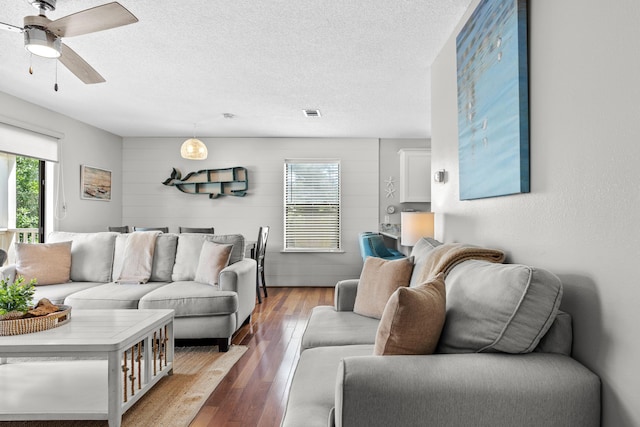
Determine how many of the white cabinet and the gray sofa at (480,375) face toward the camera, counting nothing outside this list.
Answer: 1

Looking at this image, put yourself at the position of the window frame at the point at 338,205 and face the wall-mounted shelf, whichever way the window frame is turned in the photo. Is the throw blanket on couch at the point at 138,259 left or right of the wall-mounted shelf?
left

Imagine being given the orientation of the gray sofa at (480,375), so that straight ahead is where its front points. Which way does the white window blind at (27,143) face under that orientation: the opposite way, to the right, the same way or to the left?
the opposite way

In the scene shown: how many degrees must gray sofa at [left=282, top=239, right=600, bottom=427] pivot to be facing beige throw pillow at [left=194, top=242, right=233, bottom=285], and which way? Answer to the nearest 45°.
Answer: approximately 45° to its right

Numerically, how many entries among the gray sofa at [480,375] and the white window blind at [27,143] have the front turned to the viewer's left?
1

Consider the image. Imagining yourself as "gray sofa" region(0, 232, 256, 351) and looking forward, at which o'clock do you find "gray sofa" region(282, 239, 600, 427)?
"gray sofa" region(282, 239, 600, 427) is roughly at 10 o'clock from "gray sofa" region(0, 232, 256, 351).

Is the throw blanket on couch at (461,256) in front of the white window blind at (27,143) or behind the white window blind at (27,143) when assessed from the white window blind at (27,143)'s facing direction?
in front

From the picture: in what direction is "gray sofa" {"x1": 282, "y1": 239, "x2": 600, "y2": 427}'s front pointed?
to the viewer's left

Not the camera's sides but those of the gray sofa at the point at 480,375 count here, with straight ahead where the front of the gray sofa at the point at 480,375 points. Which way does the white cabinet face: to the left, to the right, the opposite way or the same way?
to the left

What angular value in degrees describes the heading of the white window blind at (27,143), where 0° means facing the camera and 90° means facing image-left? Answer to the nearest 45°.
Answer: approximately 315°

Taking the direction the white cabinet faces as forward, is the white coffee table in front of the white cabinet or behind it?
in front

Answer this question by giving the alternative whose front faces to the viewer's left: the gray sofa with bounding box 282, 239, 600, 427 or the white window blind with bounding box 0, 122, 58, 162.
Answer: the gray sofa
